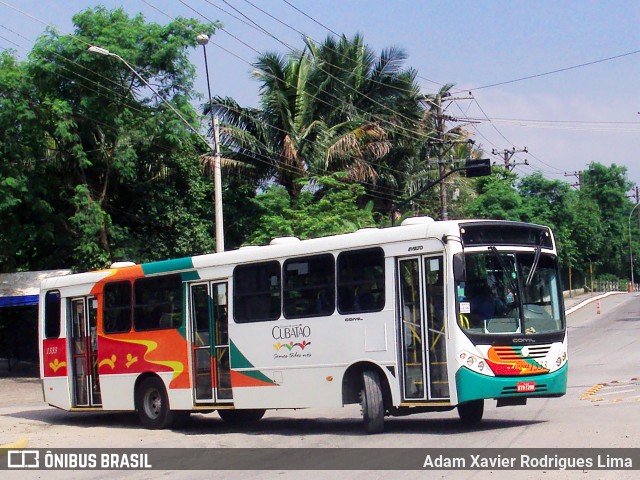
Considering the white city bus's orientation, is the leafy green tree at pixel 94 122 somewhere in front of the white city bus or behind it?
behind

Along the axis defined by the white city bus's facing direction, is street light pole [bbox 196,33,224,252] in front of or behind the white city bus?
behind

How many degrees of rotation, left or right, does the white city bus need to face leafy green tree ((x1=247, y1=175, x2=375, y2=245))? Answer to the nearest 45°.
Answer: approximately 135° to its left

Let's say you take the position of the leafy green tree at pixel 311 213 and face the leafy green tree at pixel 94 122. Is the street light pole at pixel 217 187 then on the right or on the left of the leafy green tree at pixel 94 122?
left

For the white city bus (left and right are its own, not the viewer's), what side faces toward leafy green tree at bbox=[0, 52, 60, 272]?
back

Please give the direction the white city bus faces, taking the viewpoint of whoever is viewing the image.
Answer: facing the viewer and to the right of the viewer

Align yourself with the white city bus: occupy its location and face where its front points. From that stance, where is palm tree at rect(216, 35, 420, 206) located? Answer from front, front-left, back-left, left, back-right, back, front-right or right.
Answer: back-left
